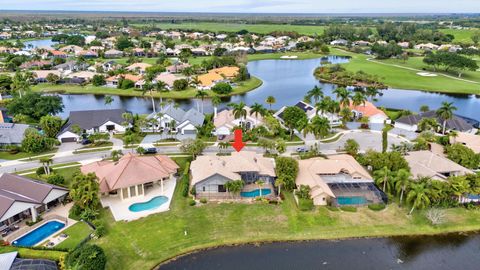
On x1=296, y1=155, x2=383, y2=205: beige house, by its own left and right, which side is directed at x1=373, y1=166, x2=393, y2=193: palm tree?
right

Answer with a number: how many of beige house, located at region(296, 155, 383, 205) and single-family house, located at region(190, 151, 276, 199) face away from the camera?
2

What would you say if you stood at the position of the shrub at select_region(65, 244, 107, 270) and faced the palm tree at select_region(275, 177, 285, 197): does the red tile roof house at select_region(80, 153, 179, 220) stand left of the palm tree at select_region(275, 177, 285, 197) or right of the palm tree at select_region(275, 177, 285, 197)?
left

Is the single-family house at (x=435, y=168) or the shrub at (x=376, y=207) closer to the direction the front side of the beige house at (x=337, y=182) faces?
the single-family house

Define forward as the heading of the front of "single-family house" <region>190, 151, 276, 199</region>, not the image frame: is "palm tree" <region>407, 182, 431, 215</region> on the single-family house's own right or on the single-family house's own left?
on the single-family house's own right

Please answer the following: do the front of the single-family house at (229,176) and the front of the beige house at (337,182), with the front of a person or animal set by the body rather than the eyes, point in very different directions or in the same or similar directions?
same or similar directions

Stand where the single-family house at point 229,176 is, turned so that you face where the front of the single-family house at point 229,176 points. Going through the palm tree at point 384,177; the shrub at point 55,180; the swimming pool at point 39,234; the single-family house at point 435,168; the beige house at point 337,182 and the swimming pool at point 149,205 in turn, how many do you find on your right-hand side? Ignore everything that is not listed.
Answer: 3

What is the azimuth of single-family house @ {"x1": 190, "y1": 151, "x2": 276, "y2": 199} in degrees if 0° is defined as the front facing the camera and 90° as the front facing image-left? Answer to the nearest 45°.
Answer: approximately 180°

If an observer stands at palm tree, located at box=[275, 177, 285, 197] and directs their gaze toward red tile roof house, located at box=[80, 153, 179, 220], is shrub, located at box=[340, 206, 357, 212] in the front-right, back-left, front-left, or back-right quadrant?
back-left

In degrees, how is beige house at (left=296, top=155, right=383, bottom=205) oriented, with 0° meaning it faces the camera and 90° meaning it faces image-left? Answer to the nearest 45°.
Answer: approximately 180°

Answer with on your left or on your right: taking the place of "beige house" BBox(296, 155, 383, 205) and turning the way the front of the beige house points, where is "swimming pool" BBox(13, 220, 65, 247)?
on your left

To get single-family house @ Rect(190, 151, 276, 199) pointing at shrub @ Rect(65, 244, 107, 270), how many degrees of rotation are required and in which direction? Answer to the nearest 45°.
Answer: approximately 135° to its left
